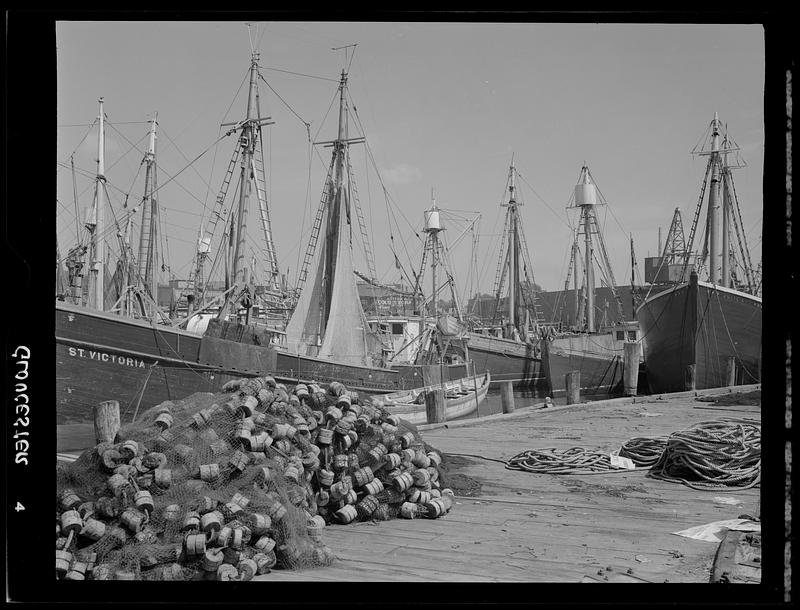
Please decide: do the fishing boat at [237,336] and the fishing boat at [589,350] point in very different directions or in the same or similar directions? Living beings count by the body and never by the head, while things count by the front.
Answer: same or similar directions

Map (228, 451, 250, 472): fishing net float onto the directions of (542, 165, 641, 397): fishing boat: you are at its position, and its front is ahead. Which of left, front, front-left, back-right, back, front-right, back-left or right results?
front-left

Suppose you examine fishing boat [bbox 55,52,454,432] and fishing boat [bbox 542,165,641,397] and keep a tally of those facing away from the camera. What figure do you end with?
0

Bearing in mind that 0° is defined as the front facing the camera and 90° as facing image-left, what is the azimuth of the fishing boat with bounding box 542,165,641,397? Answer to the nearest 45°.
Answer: approximately 45°

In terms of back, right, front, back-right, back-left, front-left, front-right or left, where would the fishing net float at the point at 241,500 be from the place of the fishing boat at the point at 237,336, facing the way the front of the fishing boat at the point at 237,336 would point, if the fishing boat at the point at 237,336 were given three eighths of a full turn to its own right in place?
back

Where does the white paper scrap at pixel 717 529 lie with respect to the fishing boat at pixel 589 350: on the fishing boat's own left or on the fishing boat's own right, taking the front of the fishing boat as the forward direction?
on the fishing boat's own left

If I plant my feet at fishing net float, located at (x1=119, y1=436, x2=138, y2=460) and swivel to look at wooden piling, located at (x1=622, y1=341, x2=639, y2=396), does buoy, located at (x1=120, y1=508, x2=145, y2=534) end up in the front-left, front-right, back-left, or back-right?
back-right

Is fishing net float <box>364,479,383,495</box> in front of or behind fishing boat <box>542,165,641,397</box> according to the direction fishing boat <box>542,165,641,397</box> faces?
in front

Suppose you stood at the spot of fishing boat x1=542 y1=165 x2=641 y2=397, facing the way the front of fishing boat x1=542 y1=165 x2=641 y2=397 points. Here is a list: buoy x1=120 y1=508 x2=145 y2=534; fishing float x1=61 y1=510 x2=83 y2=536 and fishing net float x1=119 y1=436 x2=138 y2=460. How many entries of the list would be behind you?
0

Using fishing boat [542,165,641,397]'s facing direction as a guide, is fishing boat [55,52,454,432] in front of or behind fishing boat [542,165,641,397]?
in front
